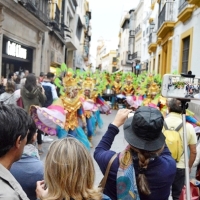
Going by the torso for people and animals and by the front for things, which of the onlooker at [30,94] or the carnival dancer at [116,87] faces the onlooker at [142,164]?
the carnival dancer

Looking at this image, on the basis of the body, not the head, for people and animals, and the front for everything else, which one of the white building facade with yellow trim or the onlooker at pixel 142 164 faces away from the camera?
the onlooker

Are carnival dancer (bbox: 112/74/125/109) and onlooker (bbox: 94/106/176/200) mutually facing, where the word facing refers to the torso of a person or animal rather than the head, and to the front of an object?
yes

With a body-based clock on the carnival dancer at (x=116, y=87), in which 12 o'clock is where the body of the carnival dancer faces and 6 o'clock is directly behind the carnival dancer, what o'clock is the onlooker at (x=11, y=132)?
The onlooker is roughly at 12 o'clock from the carnival dancer.

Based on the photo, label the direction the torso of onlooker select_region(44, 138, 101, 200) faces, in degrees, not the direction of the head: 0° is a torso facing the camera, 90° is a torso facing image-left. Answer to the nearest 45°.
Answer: approximately 180°

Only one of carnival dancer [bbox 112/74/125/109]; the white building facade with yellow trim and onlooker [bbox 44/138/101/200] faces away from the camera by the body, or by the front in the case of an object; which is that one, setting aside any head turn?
the onlooker

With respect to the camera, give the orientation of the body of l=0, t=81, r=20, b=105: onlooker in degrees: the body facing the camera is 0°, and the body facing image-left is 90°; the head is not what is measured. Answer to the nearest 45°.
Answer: approximately 180°

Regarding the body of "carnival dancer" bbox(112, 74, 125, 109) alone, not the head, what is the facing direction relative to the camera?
toward the camera

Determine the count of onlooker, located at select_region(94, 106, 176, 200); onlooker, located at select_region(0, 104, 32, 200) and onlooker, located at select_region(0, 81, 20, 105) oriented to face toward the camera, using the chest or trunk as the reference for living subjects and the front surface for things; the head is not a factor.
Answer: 0

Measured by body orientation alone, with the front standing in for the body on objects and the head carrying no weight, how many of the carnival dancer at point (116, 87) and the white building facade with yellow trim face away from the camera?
0
